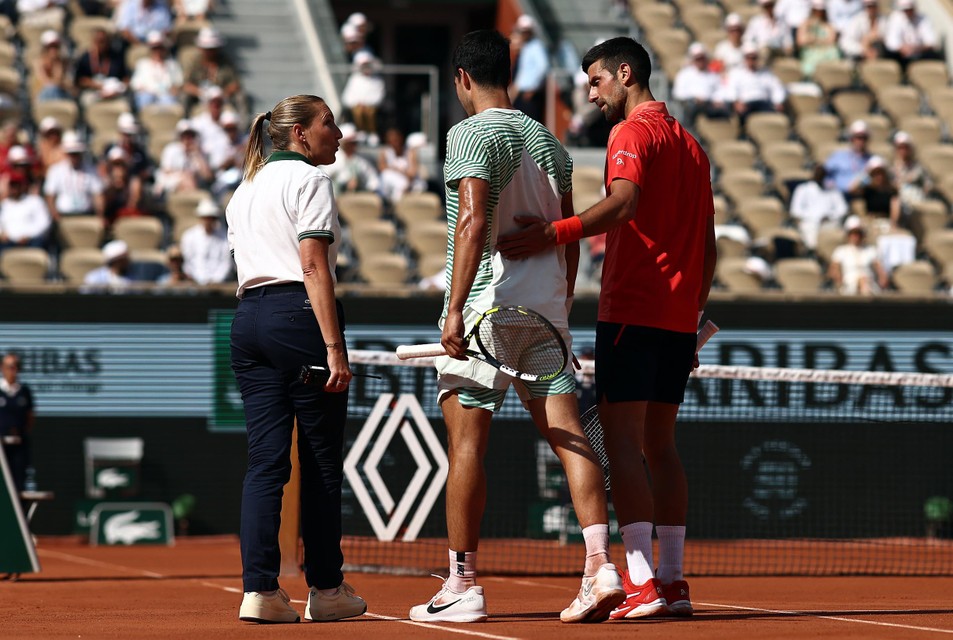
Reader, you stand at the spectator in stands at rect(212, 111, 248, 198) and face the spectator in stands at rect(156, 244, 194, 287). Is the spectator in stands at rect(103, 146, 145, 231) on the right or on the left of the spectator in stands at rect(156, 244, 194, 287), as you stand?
right

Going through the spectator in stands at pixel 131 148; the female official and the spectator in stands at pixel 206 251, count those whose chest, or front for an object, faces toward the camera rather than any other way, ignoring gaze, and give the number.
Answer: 2

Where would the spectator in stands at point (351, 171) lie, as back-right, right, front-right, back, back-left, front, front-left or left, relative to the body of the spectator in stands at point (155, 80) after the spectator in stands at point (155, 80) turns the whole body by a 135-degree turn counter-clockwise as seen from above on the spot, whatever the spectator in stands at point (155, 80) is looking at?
right

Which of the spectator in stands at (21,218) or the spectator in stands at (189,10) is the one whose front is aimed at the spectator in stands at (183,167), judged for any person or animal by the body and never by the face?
the spectator in stands at (189,10)

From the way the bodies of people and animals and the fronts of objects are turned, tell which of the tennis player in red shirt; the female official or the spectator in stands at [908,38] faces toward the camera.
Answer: the spectator in stands

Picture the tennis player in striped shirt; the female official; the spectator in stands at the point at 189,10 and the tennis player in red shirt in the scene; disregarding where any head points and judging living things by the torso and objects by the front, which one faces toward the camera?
the spectator in stands

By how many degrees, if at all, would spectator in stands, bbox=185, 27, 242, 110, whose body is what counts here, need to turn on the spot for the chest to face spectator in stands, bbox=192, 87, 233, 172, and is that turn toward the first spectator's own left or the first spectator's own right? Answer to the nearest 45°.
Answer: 0° — they already face them

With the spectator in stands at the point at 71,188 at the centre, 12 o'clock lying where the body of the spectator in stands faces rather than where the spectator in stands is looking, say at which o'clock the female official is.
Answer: The female official is roughly at 12 o'clock from the spectator in stands.

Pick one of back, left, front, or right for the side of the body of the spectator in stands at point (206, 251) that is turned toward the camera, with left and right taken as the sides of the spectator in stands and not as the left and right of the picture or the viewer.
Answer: front

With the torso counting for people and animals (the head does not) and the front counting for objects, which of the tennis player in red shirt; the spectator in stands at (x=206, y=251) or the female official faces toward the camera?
the spectator in stands

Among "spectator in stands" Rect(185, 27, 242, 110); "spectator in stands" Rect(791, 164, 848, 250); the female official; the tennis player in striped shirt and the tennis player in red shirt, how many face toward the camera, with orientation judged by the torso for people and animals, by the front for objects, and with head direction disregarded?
2

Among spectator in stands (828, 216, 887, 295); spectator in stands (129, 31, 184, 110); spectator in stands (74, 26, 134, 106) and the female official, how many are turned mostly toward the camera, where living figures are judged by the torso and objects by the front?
3
